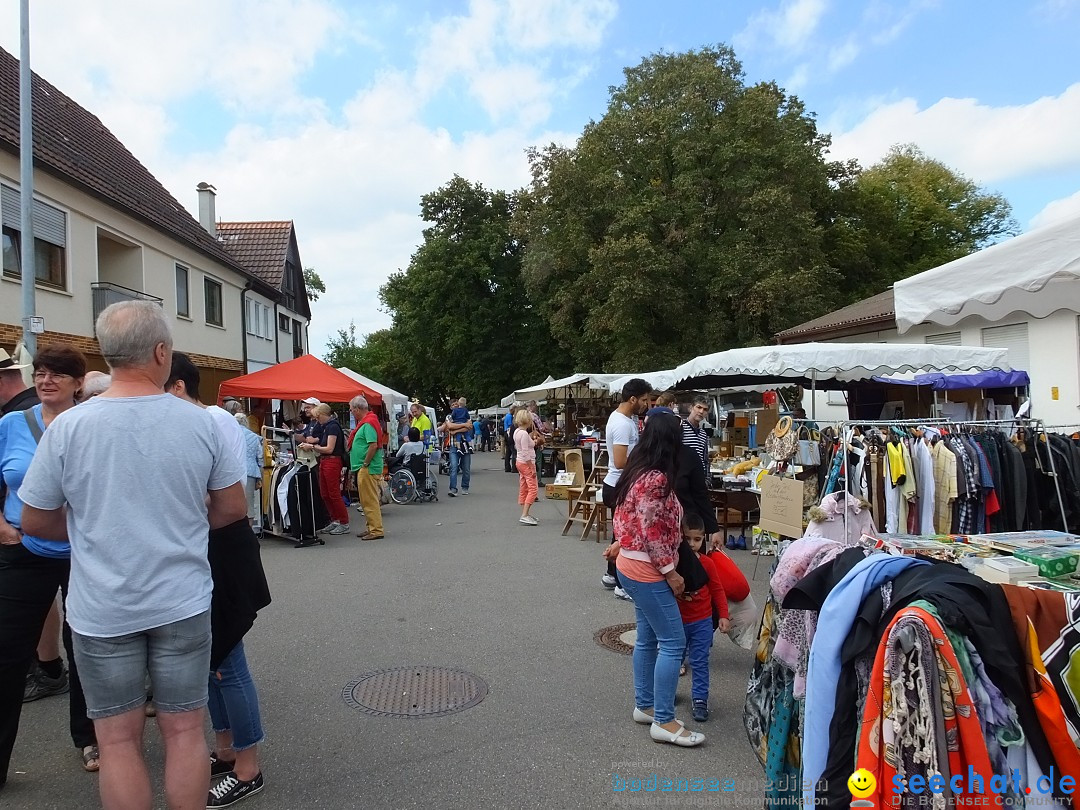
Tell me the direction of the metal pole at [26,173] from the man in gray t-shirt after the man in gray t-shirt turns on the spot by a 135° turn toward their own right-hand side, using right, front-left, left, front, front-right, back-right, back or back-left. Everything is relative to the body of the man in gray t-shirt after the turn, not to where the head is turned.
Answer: back-left

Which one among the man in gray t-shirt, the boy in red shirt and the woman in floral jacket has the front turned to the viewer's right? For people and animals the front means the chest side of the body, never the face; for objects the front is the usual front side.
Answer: the woman in floral jacket

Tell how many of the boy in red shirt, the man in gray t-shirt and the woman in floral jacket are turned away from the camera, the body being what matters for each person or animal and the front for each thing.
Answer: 1

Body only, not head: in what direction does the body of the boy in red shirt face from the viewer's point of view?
toward the camera

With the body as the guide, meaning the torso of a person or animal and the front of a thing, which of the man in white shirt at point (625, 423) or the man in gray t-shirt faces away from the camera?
the man in gray t-shirt

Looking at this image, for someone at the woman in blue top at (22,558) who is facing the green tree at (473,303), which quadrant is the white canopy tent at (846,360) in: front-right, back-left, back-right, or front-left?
front-right

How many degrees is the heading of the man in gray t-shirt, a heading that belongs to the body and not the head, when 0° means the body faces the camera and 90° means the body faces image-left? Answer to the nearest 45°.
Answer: approximately 180°

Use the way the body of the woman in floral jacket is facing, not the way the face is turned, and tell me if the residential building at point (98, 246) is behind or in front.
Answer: behind

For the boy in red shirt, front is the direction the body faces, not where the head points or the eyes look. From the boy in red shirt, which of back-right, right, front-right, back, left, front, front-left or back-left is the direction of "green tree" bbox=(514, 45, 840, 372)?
back

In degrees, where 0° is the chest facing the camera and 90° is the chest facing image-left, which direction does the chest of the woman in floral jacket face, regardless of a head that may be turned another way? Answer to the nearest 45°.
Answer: approximately 270°

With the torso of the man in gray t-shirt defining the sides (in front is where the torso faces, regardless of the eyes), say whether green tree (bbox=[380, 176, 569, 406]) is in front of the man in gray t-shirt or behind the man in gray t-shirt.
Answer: in front
